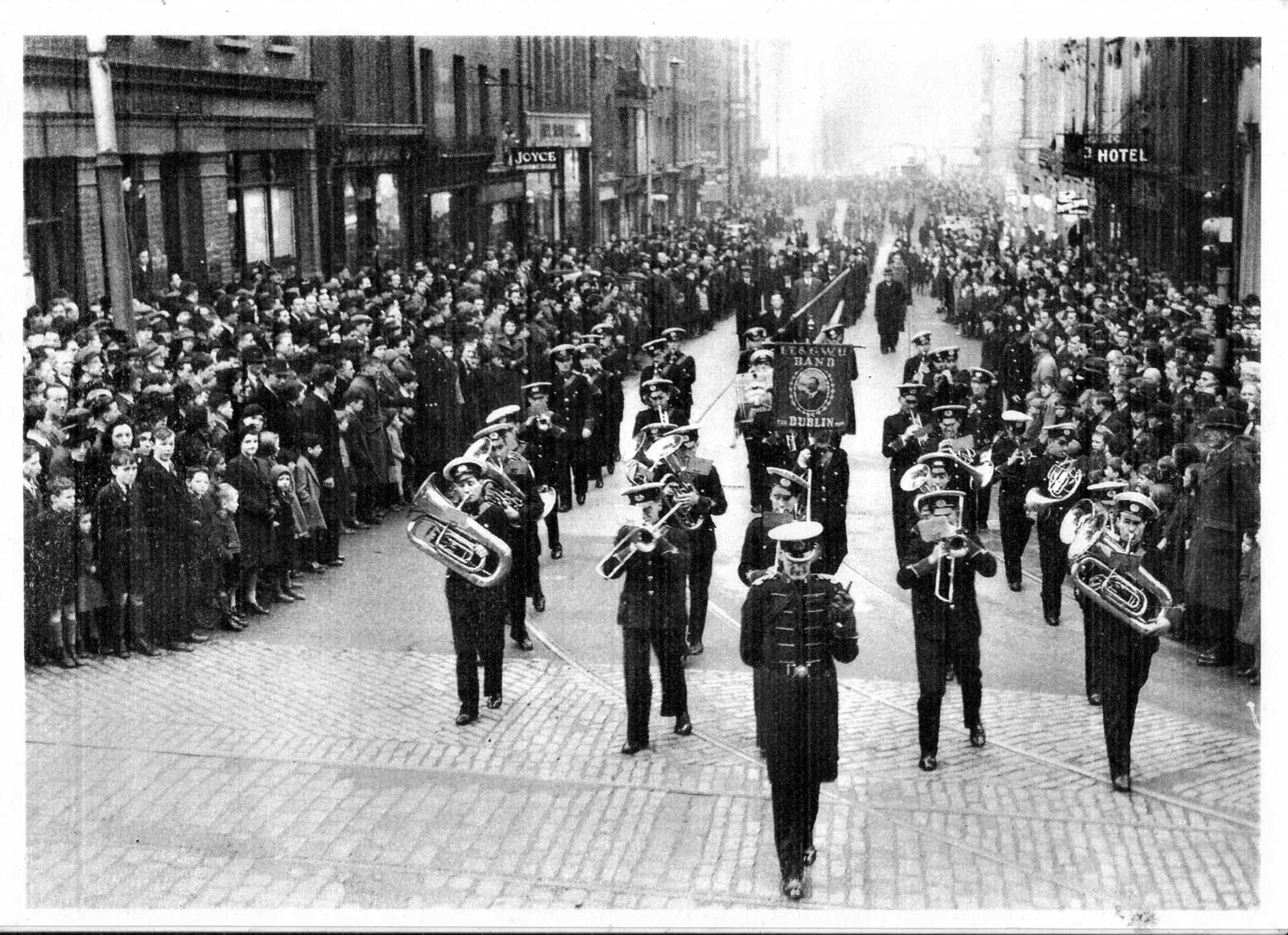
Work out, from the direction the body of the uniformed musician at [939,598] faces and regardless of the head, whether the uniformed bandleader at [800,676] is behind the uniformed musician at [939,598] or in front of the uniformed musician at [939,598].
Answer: in front

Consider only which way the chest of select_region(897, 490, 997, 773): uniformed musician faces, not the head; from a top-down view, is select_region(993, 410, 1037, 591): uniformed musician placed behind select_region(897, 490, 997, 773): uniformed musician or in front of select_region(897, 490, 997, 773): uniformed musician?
behind

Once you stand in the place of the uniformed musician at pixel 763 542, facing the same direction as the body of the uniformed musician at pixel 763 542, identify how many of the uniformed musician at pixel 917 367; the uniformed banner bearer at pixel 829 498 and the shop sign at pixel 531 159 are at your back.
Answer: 3

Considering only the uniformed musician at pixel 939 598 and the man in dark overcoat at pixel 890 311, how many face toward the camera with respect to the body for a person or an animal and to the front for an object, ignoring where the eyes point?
2

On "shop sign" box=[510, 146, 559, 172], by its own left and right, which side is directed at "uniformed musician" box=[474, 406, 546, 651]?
front

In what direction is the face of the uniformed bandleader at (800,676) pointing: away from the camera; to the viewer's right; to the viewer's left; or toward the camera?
toward the camera

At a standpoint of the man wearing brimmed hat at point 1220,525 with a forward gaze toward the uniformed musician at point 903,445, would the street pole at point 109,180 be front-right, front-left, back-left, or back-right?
front-left

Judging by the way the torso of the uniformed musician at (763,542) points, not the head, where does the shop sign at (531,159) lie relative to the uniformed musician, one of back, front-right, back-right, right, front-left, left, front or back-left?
back

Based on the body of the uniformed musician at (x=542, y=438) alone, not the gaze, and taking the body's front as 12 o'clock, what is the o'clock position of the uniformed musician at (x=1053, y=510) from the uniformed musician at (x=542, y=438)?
the uniformed musician at (x=1053, y=510) is roughly at 10 o'clock from the uniformed musician at (x=542, y=438).

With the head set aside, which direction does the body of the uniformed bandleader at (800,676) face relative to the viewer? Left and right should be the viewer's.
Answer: facing the viewer

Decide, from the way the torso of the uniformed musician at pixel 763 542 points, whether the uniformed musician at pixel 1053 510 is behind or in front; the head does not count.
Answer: behind

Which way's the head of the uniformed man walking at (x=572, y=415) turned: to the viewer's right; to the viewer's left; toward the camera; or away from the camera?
toward the camera

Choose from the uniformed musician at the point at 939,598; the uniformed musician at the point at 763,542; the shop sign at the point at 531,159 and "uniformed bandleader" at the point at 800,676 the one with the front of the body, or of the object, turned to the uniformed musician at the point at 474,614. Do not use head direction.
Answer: the shop sign

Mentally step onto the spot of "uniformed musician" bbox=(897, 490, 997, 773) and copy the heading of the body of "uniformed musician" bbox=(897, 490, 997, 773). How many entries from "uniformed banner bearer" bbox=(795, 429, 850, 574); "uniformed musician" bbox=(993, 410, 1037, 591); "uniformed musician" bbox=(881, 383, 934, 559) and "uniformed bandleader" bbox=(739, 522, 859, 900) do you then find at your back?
3

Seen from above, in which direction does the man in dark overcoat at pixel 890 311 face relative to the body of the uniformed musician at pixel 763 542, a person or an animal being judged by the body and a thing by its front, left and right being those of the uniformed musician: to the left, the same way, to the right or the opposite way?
the same way

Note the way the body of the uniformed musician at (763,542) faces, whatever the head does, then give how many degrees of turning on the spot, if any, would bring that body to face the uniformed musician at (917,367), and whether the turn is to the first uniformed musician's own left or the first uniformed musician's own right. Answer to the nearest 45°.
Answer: approximately 180°

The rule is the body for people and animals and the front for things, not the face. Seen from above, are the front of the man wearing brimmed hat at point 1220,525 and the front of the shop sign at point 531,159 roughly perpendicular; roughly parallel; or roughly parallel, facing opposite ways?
roughly perpendicular

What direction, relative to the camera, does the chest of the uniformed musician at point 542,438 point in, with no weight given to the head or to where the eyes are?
toward the camera

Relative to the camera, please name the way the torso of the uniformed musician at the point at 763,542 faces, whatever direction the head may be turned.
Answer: toward the camera

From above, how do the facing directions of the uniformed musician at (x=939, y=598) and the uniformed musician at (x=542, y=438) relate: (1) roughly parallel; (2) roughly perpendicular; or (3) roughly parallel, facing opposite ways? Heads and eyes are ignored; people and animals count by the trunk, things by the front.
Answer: roughly parallel

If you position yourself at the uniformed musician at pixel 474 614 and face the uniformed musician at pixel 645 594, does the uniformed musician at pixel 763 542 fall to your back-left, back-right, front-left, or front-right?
front-left
